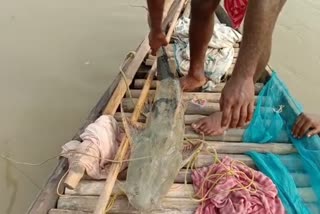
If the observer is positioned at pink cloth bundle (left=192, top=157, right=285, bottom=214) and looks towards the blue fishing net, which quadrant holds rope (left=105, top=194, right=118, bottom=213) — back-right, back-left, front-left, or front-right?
back-left
